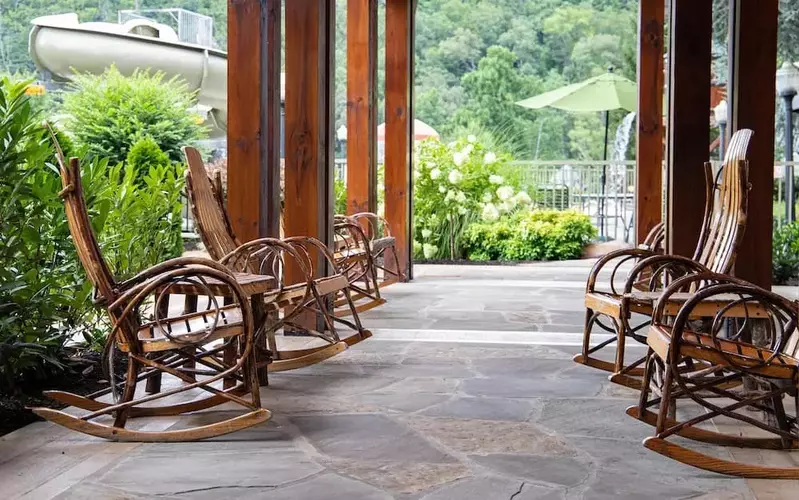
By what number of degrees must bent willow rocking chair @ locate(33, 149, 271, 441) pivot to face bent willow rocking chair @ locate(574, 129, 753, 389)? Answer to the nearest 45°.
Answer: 0° — it already faces it

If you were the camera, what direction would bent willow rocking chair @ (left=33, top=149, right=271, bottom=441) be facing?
facing to the right of the viewer

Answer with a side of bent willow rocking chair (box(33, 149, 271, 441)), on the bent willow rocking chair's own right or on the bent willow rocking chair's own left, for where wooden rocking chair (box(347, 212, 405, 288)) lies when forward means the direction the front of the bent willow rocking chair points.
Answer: on the bent willow rocking chair's own left

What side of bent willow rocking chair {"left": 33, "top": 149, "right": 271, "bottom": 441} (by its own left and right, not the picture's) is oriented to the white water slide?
left

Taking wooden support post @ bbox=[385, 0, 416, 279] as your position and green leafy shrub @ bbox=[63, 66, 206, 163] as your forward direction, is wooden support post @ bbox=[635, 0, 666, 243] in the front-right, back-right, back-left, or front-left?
back-left

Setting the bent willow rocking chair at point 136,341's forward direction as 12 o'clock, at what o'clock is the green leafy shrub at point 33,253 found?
The green leafy shrub is roughly at 8 o'clock from the bent willow rocking chair.

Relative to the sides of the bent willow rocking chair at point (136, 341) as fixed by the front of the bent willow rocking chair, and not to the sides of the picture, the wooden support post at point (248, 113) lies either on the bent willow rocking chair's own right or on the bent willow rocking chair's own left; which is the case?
on the bent willow rocking chair's own left

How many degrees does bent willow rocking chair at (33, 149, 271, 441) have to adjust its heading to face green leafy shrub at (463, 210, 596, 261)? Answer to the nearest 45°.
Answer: approximately 45° to its left

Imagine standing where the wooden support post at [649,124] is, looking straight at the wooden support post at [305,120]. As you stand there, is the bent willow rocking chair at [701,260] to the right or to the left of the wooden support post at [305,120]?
left

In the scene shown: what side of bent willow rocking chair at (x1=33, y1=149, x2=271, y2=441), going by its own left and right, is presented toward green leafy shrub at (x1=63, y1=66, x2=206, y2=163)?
left

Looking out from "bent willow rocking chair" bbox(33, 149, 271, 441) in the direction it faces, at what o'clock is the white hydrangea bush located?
The white hydrangea bush is roughly at 10 o'clock from the bent willow rocking chair.
